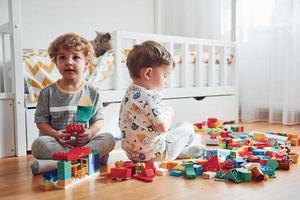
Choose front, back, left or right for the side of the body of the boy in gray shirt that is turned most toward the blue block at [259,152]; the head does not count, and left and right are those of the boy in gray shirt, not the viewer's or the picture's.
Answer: left

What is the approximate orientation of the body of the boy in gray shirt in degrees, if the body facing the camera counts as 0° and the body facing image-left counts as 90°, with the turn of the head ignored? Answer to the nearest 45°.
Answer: approximately 0°

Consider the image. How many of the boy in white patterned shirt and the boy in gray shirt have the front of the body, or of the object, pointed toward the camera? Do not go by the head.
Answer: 1

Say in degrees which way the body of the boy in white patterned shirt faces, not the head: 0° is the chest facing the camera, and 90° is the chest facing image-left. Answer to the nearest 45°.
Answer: approximately 225°

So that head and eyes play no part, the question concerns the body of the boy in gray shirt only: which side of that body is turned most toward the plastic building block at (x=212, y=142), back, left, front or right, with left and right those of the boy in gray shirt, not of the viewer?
left

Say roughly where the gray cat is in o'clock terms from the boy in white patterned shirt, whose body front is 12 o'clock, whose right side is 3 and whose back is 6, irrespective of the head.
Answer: The gray cat is roughly at 10 o'clock from the boy in white patterned shirt.

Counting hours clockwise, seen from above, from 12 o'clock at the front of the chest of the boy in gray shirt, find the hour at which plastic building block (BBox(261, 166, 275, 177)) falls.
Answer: The plastic building block is roughly at 10 o'clock from the boy in gray shirt.

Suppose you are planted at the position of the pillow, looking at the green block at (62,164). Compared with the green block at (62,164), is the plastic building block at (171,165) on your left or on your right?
left

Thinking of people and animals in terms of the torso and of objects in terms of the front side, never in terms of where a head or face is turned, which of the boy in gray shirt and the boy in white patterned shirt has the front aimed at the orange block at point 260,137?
the boy in white patterned shirt
